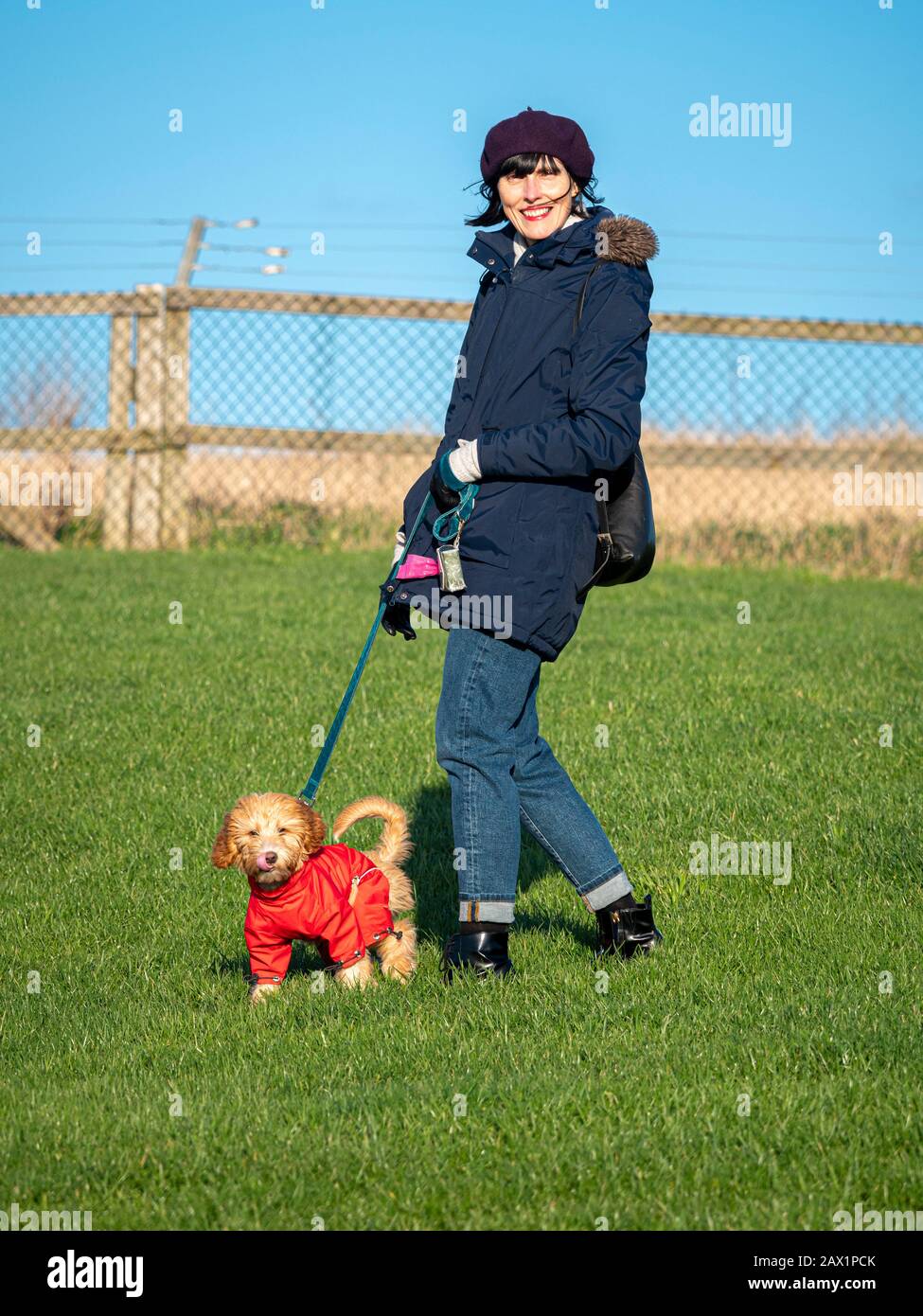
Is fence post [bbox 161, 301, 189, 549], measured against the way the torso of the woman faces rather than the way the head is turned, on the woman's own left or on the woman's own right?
on the woman's own right

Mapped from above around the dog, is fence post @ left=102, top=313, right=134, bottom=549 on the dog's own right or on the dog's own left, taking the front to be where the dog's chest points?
on the dog's own right

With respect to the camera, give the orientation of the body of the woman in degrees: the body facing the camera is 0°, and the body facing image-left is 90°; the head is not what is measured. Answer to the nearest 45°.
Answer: approximately 45°
